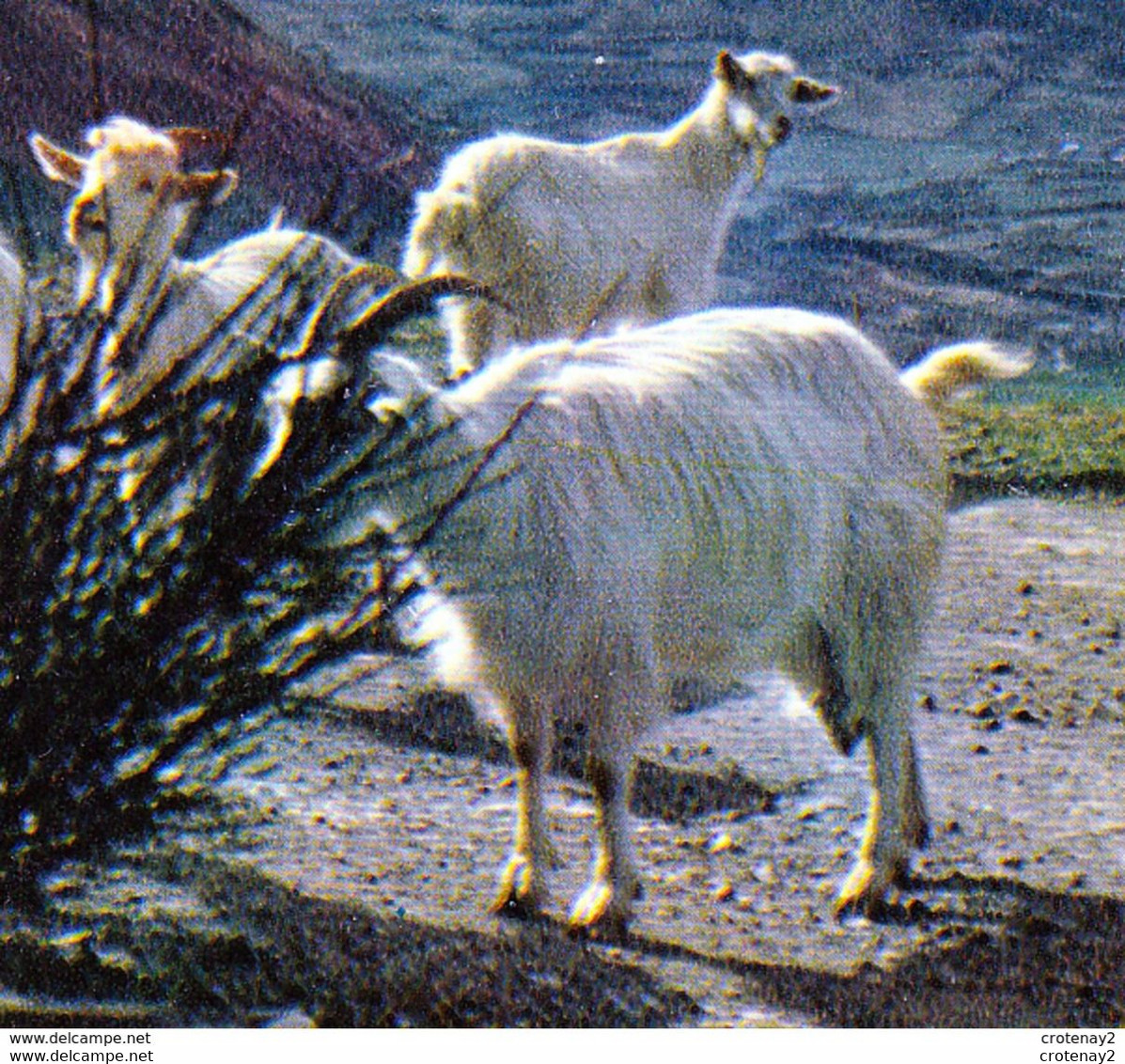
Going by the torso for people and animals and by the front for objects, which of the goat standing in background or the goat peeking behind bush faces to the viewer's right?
the goat standing in background

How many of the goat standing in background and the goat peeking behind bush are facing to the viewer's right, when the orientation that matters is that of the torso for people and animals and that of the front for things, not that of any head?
1

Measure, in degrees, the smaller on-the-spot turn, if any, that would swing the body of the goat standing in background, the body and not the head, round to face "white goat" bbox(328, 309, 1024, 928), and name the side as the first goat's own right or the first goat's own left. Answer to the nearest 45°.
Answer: approximately 90° to the first goat's own right

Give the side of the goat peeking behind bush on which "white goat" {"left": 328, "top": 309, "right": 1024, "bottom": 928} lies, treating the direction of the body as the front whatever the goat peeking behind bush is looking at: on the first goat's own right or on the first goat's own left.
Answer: on the first goat's own left

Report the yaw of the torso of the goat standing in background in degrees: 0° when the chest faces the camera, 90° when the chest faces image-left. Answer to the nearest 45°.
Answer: approximately 270°

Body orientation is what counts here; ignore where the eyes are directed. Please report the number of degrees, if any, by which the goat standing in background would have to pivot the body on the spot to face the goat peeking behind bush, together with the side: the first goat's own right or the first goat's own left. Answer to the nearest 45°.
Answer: approximately 135° to the first goat's own right

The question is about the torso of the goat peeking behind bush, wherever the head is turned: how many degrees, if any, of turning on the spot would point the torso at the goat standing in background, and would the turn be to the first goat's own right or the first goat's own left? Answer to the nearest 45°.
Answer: approximately 180°

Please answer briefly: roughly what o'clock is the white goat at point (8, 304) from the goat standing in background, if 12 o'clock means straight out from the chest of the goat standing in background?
The white goat is roughly at 6 o'clock from the goat standing in background.
